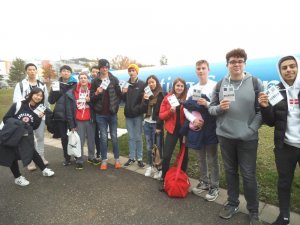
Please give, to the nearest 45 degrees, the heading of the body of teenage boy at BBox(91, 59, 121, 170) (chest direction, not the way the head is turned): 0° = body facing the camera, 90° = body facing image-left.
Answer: approximately 0°

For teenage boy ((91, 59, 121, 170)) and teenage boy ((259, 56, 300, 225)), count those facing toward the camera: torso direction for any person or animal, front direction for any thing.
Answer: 2

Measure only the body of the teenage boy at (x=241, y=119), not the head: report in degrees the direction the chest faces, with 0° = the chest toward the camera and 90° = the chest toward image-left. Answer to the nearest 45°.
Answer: approximately 0°

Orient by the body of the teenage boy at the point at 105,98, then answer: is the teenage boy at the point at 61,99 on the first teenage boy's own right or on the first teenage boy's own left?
on the first teenage boy's own right

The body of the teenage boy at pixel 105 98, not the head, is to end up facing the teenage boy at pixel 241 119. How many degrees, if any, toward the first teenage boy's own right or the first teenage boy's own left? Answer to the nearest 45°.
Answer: approximately 45° to the first teenage boy's own left

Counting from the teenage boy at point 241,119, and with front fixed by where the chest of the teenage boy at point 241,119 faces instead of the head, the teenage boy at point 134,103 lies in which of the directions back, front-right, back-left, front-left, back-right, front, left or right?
back-right

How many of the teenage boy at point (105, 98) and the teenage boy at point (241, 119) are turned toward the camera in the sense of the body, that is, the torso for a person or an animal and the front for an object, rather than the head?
2
